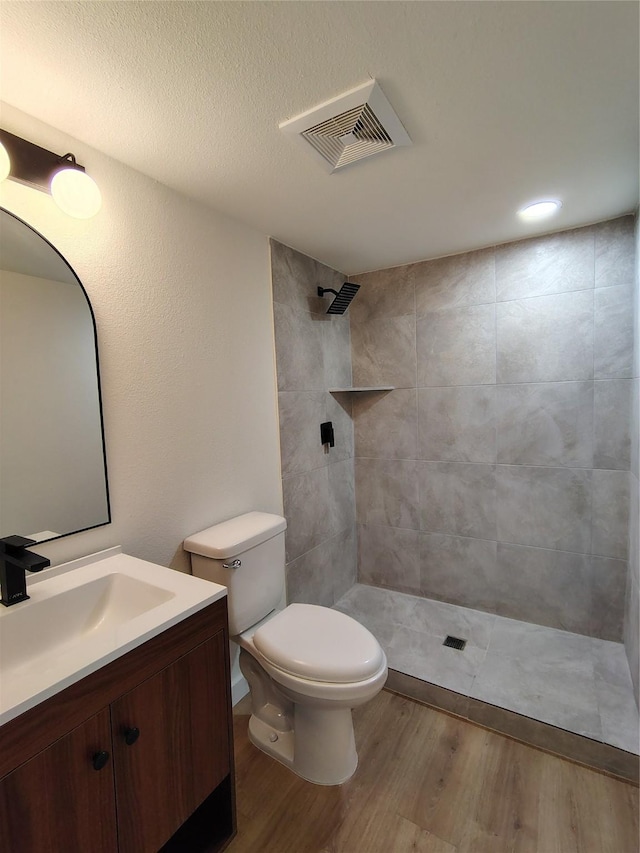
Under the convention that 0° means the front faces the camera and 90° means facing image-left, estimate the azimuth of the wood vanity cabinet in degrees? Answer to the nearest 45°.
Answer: approximately 315°

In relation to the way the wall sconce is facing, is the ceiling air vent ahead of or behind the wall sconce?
ahead

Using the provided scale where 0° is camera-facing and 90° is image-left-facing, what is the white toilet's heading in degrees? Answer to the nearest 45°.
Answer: approximately 315°

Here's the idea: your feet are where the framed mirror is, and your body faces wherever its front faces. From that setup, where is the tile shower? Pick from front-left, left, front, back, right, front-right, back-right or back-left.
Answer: front-left

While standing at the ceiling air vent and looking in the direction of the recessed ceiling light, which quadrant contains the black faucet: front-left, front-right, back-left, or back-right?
back-left

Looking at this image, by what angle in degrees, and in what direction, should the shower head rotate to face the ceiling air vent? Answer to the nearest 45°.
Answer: approximately 45° to its right

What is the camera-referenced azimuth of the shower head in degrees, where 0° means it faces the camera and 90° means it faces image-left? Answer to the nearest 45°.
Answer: approximately 315°

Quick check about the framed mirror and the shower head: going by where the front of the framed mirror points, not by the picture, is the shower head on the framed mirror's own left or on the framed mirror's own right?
on the framed mirror's own left

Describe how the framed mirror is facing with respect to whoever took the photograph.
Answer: facing the viewer and to the right of the viewer
